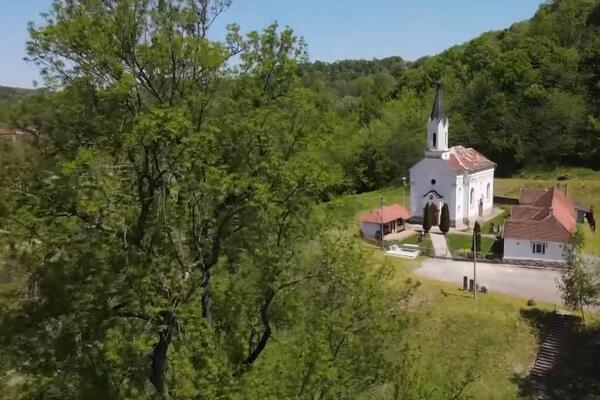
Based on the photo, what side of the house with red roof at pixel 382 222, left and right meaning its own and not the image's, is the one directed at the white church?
left

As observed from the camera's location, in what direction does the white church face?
facing the viewer and to the left of the viewer

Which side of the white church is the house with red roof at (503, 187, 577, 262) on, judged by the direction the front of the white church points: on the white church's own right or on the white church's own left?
on the white church's own left

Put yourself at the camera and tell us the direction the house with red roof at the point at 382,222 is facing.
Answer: facing the viewer and to the right of the viewer

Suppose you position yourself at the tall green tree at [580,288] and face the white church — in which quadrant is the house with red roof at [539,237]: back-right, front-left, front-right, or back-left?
front-right

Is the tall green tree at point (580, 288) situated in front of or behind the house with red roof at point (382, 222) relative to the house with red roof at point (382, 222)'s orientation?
in front

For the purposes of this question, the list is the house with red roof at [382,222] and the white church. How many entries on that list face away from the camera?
0

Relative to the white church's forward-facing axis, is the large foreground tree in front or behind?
in front

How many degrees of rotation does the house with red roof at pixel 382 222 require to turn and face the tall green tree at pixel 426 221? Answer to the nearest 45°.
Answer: approximately 45° to its left
